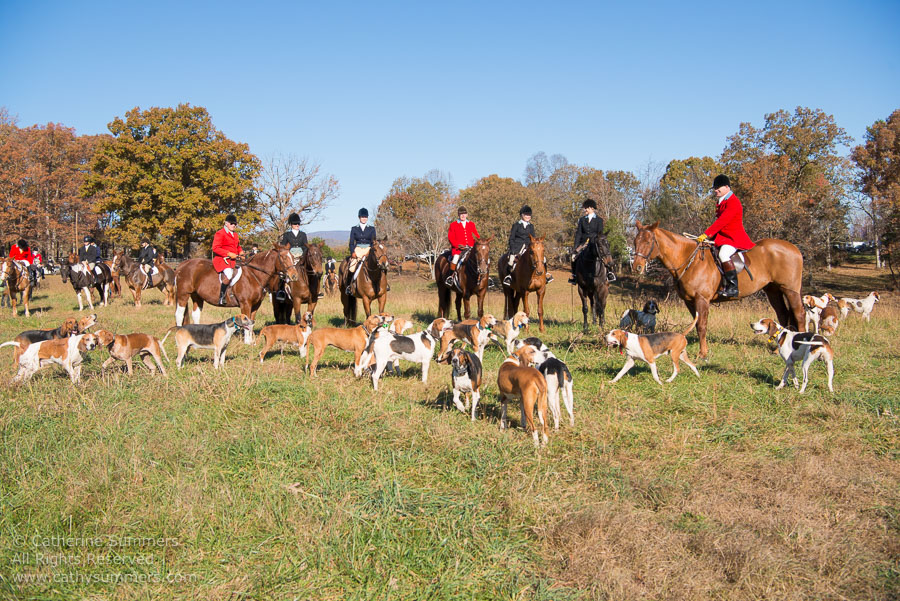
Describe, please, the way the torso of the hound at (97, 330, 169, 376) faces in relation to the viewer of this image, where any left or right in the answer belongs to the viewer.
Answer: facing to the left of the viewer

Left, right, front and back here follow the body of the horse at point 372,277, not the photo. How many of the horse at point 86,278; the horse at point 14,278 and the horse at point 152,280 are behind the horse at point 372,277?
3

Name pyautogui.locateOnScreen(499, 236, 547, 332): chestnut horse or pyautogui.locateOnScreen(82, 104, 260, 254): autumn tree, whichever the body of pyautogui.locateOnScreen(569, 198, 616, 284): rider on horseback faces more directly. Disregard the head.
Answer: the chestnut horse

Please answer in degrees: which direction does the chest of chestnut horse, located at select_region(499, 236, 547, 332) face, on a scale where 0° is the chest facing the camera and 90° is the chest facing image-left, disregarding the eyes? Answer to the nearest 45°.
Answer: approximately 315°

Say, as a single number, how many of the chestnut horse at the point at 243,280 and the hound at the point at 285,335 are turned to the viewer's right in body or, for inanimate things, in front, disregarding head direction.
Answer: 2

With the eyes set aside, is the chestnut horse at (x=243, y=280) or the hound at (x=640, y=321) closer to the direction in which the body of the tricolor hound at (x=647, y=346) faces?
the chestnut horse

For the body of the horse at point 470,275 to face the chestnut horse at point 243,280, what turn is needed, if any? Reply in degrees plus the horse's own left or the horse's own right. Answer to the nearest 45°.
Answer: approximately 135° to the horse's own right

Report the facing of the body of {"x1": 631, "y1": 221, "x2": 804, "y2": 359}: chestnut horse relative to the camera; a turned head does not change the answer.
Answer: to the viewer's left

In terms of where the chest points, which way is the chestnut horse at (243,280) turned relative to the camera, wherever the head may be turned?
to the viewer's right

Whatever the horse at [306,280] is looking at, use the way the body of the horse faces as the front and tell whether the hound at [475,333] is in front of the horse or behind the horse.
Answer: in front

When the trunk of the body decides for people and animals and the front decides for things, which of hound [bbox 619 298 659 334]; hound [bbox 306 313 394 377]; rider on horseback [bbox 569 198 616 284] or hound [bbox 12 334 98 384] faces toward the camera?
the rider on horseback

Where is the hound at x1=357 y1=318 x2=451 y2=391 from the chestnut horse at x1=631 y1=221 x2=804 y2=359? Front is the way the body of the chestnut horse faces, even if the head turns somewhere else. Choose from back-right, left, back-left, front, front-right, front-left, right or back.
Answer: front-left
